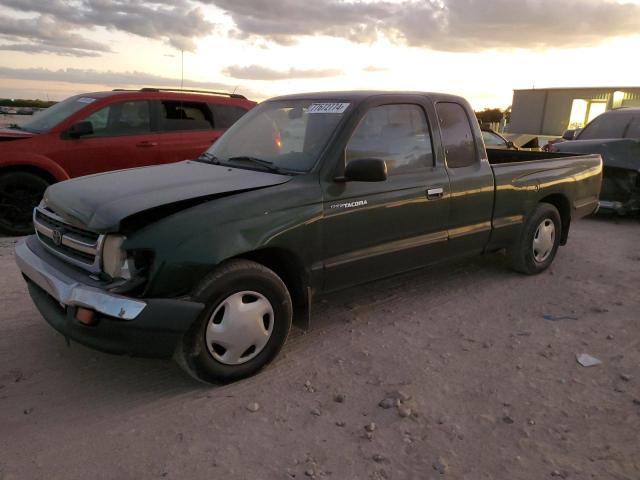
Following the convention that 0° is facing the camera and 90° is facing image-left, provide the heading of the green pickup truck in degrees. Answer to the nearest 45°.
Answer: approximately 45°

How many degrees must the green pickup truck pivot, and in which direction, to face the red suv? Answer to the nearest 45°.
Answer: approximately 90° to its right
